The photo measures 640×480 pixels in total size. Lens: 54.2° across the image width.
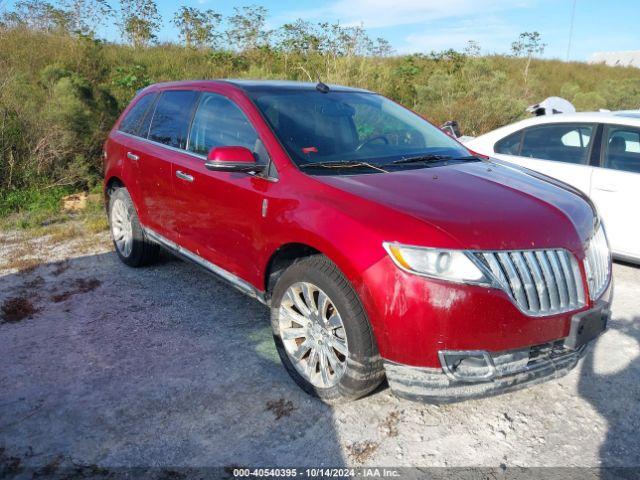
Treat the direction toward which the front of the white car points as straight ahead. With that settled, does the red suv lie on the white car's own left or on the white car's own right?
on the white car's own right

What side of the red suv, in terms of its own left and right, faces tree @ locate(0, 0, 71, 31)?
back

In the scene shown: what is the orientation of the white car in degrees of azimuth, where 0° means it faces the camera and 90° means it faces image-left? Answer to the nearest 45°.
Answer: approximately 315°

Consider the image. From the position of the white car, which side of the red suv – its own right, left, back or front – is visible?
left

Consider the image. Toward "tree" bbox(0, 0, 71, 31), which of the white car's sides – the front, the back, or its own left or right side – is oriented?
back
